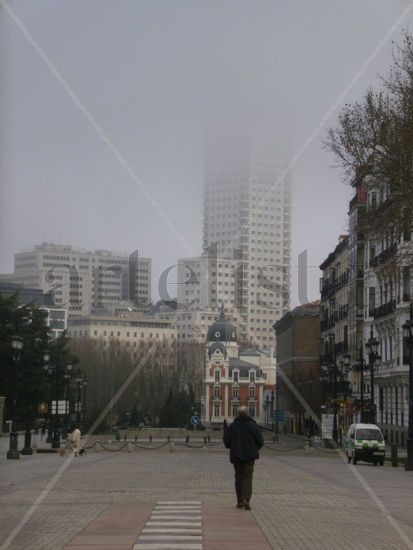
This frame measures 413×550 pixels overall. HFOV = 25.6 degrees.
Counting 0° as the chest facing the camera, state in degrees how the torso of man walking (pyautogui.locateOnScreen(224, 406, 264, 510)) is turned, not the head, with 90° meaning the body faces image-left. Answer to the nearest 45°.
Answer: approximately 180°

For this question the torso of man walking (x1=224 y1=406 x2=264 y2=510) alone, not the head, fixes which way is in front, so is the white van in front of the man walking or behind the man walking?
in front
